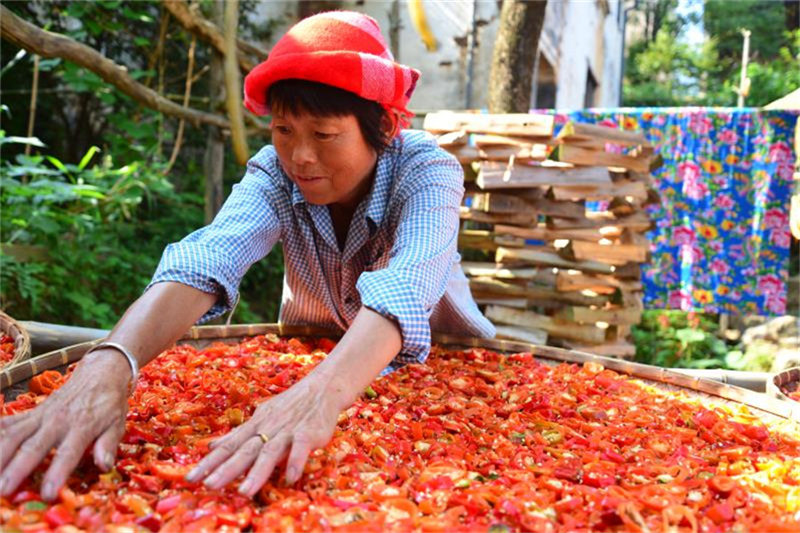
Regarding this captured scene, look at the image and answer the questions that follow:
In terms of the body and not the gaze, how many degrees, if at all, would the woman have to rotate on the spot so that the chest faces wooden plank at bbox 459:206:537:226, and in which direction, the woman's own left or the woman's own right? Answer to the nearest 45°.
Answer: approximately 180°

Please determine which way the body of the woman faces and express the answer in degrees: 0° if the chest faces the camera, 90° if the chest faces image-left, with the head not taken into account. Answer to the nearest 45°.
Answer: approximately 45°

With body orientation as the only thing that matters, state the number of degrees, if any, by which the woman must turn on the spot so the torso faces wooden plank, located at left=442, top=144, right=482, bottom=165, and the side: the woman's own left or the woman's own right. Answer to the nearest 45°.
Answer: approximately 135° to the woman's own right

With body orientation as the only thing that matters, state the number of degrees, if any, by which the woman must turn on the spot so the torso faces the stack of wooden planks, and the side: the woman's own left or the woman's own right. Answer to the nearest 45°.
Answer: approximately 180°

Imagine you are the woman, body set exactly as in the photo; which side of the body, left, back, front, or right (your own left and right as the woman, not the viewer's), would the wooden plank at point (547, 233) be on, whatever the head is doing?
back

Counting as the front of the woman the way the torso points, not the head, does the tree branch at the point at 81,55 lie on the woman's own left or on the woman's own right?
on the woman's own right

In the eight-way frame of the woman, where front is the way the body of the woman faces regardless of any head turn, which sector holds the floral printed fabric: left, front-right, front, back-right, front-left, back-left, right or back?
back

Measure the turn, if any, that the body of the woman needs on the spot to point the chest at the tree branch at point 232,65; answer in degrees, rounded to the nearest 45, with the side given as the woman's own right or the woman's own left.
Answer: approximately 135° to the woman's own right
